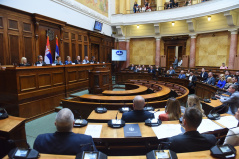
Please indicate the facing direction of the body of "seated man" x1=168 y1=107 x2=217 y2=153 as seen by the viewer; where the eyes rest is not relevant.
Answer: away from the camera

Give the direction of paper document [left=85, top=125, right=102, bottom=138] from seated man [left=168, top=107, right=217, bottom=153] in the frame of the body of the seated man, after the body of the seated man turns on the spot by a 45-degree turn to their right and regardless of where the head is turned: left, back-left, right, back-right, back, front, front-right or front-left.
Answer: back-left

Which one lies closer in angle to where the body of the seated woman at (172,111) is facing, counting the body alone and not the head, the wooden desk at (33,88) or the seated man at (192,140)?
the wooden desk

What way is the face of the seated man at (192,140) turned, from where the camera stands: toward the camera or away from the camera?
away from the camera

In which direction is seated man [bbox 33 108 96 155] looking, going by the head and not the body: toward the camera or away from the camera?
away from the camera

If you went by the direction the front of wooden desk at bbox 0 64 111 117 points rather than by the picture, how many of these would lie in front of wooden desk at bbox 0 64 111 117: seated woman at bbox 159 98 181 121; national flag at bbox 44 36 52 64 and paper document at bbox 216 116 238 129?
2

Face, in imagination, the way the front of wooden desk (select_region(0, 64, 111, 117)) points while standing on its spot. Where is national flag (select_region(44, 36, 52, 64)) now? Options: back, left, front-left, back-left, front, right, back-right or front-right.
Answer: back-left

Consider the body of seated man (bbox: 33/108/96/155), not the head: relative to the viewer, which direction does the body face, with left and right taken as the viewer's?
facing away from the viewer

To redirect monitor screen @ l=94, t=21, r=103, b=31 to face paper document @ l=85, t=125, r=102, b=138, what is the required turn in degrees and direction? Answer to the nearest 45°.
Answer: approximately 45° to its right

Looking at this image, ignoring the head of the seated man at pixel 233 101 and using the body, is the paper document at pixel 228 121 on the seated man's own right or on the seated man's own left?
on the seated man's own left

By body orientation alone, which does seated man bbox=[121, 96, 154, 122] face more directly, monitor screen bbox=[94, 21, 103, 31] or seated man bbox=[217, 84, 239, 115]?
the monitor screen

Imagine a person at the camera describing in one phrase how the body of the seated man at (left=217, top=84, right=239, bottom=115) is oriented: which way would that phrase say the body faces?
to the viewer's left
